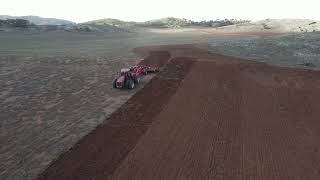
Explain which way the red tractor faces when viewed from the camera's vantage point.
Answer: facing the viewer and to the left of the viewer
